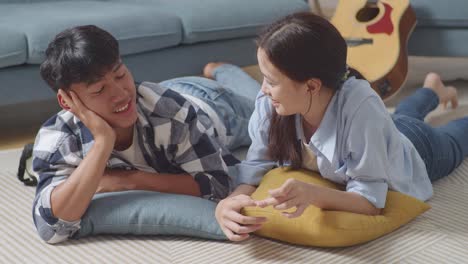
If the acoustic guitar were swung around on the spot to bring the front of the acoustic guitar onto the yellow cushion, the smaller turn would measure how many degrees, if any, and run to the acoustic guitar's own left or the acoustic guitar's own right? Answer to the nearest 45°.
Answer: approximately 45° to the acoustic guitar's own left

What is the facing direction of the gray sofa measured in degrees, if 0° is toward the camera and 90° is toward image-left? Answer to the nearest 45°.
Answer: approximately 315°

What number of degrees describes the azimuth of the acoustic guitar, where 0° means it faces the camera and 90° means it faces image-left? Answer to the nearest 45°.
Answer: approximately 45°

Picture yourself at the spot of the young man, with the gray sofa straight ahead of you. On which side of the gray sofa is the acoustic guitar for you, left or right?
right
